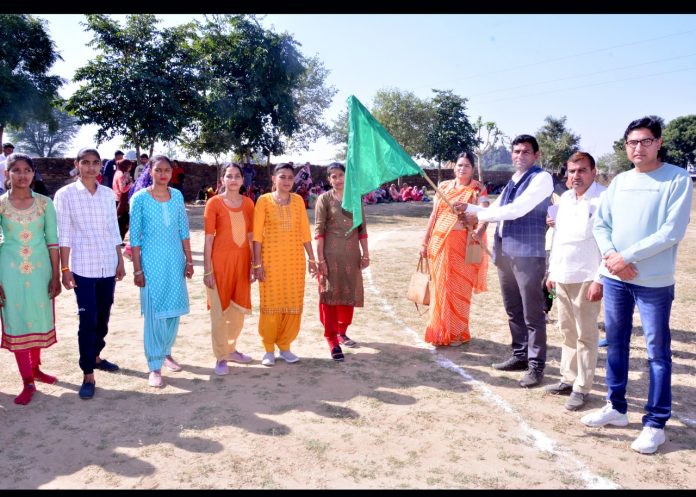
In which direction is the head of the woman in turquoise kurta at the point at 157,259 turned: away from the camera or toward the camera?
toward the camera

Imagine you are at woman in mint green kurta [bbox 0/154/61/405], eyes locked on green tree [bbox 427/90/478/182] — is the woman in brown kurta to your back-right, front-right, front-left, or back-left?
front-right

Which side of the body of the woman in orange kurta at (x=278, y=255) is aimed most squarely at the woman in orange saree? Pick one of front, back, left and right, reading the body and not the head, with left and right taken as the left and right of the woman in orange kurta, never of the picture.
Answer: left

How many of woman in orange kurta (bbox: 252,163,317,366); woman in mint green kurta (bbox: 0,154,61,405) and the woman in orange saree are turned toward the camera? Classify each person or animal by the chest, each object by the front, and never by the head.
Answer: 3

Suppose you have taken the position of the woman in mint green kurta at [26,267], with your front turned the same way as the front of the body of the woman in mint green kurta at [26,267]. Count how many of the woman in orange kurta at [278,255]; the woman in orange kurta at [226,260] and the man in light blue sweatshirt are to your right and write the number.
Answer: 0

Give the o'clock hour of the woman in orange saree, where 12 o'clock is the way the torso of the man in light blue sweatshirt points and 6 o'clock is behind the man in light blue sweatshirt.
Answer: The woman in orange saree is roughly at 3 o'clock from the man in light blue sweatshirt.

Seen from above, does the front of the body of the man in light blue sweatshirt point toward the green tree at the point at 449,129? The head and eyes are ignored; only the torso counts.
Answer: no

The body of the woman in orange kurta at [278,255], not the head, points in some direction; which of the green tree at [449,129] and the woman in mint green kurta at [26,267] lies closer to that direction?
the woman in mint green kurta

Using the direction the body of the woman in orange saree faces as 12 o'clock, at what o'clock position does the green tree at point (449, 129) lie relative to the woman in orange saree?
The green tree is roughly at 6 o'clock from the woman in orange saree.

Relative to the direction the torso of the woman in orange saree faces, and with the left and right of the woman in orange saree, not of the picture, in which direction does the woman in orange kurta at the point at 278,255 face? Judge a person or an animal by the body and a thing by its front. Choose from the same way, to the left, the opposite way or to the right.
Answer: the same way

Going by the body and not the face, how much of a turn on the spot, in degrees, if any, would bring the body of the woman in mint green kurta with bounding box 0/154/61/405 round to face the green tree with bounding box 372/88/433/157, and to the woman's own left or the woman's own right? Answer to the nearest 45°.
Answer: approximately 135° to the woman's own left

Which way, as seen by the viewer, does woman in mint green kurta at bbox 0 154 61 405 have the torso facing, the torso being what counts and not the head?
toward the camera

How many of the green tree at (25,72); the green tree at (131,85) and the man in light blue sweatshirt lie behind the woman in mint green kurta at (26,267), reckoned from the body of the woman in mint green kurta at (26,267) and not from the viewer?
2

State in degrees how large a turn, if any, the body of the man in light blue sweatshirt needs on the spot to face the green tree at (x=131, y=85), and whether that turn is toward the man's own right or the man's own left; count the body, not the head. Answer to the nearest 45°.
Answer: approximately 90° to the man's own right

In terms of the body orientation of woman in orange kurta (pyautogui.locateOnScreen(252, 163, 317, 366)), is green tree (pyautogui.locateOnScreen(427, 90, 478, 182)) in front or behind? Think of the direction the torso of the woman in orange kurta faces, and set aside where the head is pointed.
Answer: behind

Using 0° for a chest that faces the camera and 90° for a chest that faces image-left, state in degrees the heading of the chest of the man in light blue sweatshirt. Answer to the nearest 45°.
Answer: approximately 45°

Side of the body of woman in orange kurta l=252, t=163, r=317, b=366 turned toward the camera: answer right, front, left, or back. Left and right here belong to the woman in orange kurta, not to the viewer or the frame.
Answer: front

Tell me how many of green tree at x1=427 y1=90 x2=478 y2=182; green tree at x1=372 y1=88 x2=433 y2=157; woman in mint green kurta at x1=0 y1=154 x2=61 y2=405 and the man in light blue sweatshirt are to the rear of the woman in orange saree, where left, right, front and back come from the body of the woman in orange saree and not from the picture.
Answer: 2

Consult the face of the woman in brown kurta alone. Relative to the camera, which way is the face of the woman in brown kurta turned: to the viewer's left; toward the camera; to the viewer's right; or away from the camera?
toward the camera

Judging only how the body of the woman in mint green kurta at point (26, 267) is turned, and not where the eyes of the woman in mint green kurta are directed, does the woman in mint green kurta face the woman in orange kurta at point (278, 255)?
no

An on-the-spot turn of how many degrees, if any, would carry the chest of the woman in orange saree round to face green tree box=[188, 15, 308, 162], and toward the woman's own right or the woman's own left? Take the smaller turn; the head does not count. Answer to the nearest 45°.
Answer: approximately 135° to the woman's own right

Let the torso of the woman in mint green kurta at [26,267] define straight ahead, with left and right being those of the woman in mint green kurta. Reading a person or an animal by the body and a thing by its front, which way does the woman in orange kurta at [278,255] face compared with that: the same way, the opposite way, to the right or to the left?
the same way

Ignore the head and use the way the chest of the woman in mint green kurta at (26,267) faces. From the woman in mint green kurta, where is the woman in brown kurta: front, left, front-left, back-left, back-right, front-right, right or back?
left
